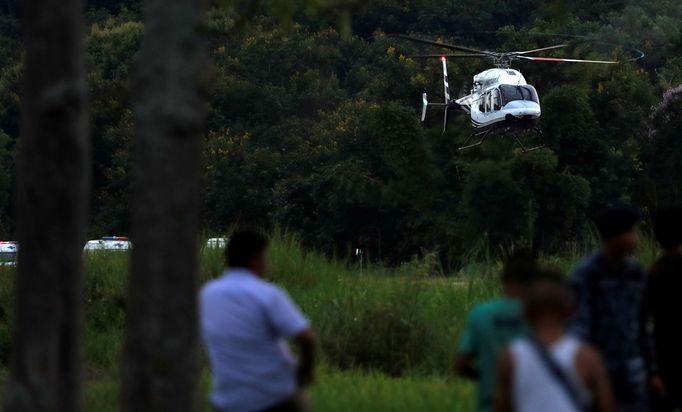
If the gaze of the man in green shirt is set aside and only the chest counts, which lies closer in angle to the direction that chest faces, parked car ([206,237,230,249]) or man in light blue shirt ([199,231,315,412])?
the parked car

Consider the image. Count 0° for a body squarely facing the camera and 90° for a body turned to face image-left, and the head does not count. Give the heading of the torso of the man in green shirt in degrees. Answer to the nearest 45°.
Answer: approximately 225°

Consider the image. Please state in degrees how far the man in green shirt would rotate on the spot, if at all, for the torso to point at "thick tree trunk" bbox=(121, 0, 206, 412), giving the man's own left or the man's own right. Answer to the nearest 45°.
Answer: approximately 135° to the man's own left

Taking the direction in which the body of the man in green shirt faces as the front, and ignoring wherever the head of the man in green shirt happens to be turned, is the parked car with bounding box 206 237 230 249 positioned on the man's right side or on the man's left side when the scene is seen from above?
on the man's left side

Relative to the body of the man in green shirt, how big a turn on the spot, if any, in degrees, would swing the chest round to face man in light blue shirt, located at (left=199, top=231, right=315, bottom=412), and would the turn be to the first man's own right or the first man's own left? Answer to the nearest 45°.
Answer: approximately 135° to the first man's own left

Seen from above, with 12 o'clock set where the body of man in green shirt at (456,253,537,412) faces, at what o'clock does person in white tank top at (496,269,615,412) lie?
The person in white tank top is roughly at 4 o'clock from the man in green shirt.
